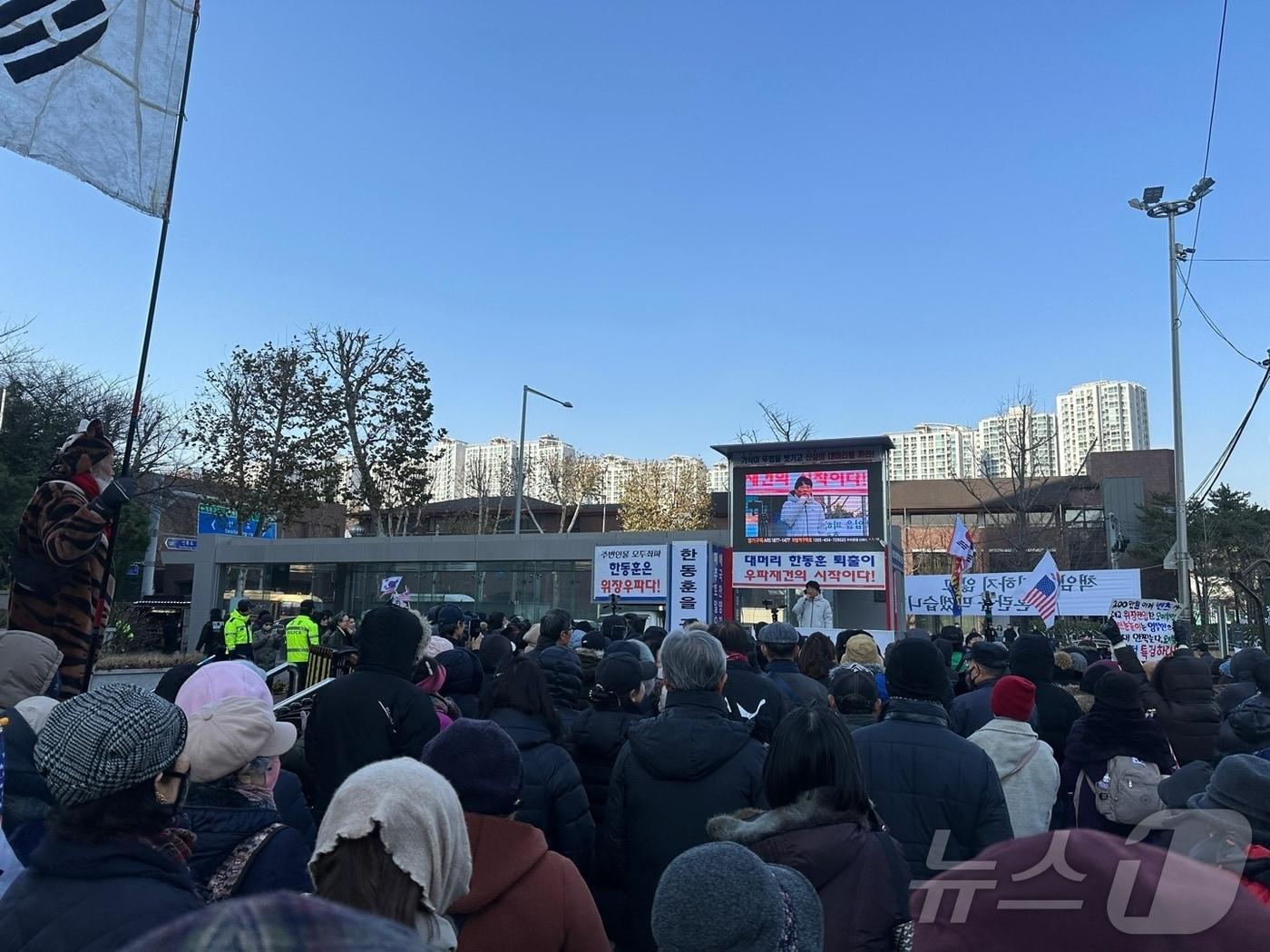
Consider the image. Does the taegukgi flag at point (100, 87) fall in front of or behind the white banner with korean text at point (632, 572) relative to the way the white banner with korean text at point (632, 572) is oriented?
in front

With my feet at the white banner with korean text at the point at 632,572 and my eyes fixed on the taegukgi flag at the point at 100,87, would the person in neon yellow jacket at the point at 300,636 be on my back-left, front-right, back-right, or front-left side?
front-right

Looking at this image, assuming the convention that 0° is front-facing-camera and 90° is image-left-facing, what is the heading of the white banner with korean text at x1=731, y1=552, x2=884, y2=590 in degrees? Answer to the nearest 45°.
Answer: approximately 0°

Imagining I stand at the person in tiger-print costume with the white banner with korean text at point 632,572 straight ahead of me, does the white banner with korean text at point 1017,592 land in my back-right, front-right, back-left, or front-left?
front-right

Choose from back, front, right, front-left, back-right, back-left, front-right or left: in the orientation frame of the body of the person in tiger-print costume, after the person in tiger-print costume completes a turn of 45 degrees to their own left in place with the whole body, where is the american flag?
front-right

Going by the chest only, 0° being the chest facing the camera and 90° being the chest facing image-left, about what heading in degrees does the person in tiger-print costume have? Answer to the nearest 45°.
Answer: approximately 270°

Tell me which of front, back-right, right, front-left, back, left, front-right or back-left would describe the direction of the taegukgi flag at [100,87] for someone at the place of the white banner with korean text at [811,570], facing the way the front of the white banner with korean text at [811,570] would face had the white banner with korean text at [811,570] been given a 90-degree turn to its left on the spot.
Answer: right

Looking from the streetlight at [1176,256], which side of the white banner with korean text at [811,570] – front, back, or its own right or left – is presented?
left

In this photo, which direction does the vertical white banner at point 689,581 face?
toward the camera

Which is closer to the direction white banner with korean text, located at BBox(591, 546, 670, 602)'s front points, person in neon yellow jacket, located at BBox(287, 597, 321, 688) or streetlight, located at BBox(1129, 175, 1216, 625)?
the person in neon yellow jacket

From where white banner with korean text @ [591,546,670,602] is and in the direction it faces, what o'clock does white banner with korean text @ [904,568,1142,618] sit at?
white banner with korean text @ [904,568,1142,618] is roughly at 10 o'clock from white banner with korean text @ [591,546,670,602].

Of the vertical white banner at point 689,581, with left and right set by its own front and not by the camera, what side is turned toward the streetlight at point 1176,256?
left

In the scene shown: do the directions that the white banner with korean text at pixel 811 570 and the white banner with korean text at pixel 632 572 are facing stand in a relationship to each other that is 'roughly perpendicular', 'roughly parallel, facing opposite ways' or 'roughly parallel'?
roughly parallel
